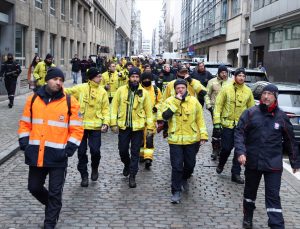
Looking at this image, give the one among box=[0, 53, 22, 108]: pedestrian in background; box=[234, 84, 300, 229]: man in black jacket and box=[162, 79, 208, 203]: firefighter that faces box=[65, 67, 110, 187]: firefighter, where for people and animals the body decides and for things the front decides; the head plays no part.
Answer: the pedestrian in background

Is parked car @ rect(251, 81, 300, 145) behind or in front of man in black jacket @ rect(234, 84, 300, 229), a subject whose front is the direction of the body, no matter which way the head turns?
behind

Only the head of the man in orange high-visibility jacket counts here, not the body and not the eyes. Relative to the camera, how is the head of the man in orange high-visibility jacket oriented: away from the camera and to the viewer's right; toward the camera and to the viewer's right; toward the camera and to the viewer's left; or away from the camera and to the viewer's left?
toward the camera and to the viewer's right

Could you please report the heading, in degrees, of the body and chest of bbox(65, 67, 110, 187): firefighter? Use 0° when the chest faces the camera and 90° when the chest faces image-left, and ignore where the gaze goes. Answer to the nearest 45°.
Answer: approximately 0°

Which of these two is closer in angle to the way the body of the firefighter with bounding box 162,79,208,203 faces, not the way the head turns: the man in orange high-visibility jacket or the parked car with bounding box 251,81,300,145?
the man in orange high-visibility jacket

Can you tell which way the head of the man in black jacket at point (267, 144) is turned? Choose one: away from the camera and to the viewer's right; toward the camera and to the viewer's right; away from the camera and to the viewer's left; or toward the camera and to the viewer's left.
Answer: toward the camera and to the viewer's left

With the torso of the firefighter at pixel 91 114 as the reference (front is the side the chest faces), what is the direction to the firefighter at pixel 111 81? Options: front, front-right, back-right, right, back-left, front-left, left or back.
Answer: back

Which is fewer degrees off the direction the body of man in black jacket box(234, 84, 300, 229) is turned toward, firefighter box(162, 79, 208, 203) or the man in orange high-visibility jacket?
the man in orange high-visibility jacket
